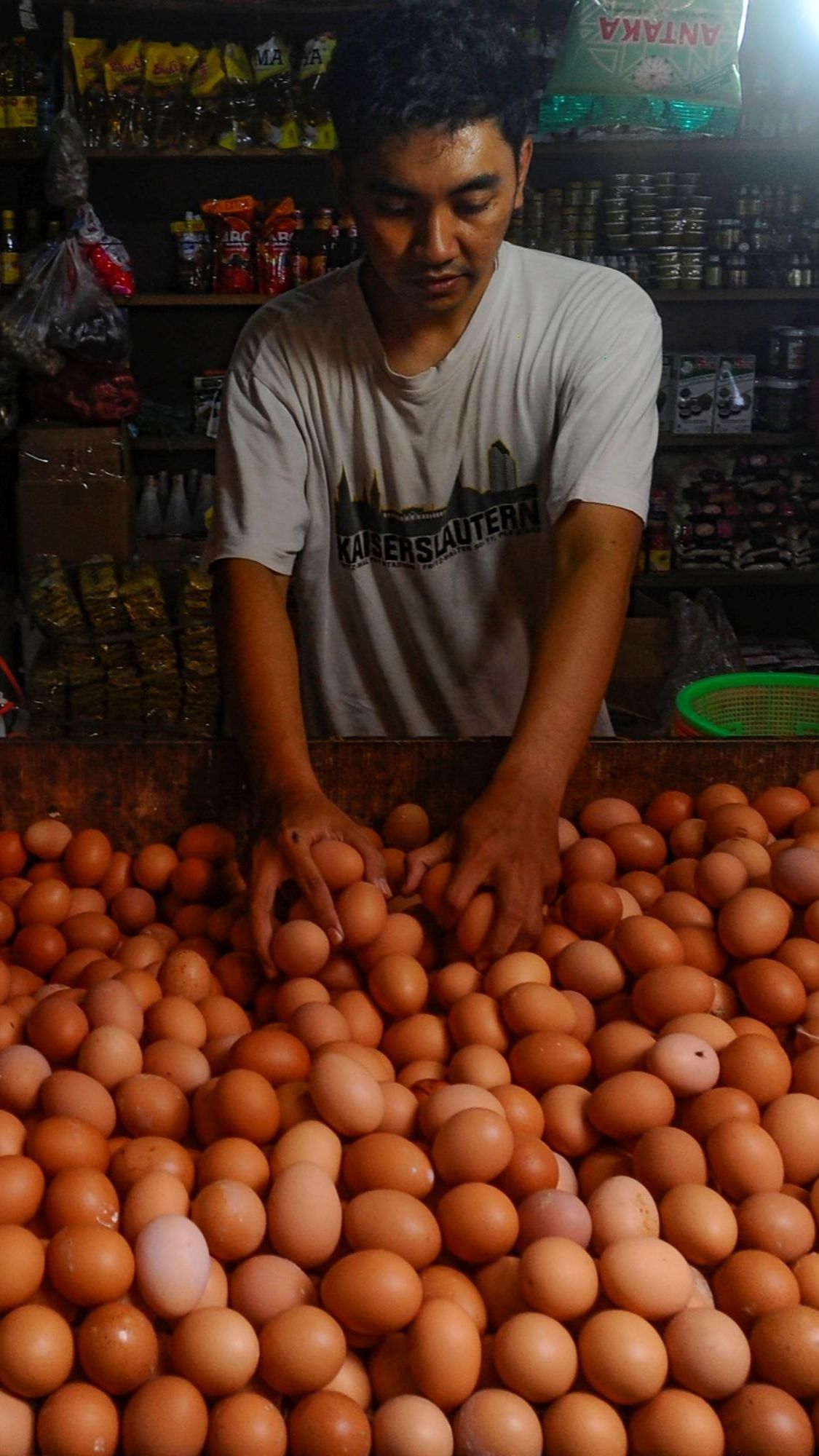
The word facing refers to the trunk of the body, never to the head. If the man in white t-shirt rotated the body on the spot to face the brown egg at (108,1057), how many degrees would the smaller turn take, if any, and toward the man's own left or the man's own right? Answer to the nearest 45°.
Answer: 0° — they already face it

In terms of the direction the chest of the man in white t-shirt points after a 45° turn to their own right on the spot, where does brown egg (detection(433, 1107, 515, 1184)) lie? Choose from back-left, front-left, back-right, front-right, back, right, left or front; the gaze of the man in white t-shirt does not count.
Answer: front-left

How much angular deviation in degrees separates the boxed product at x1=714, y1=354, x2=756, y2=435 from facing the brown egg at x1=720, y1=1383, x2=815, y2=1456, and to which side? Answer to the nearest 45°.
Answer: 0° — it already faces it

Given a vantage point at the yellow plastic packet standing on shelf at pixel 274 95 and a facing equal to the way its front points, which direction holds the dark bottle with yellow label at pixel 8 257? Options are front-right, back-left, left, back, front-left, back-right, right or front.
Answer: right

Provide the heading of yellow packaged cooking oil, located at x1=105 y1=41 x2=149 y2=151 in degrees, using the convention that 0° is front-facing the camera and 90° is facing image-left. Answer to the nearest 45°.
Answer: approximately 0°

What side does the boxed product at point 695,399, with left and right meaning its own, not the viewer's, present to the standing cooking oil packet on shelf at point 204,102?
right

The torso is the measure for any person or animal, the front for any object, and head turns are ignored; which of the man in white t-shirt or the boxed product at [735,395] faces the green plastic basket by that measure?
the boxed product

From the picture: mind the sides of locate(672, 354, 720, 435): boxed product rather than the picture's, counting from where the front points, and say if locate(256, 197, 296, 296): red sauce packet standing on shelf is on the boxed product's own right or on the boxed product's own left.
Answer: on the boxed product's own right

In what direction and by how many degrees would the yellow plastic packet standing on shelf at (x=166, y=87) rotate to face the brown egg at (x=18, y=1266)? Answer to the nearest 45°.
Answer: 0° — it already faces it

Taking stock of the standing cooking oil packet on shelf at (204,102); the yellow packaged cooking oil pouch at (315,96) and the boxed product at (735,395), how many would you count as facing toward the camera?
3

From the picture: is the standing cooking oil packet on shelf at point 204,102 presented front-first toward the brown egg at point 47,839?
yes

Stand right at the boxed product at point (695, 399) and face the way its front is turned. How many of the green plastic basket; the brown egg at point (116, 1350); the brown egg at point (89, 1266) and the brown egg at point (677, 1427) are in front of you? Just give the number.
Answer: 4

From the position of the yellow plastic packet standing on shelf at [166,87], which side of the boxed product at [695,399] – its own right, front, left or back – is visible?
right

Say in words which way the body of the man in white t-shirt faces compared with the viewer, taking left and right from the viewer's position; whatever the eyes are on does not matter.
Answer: facing the viewer

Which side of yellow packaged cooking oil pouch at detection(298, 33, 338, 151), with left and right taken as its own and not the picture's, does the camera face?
front

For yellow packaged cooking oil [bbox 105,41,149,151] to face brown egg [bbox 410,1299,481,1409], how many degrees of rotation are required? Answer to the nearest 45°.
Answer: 0° — it already faces it
